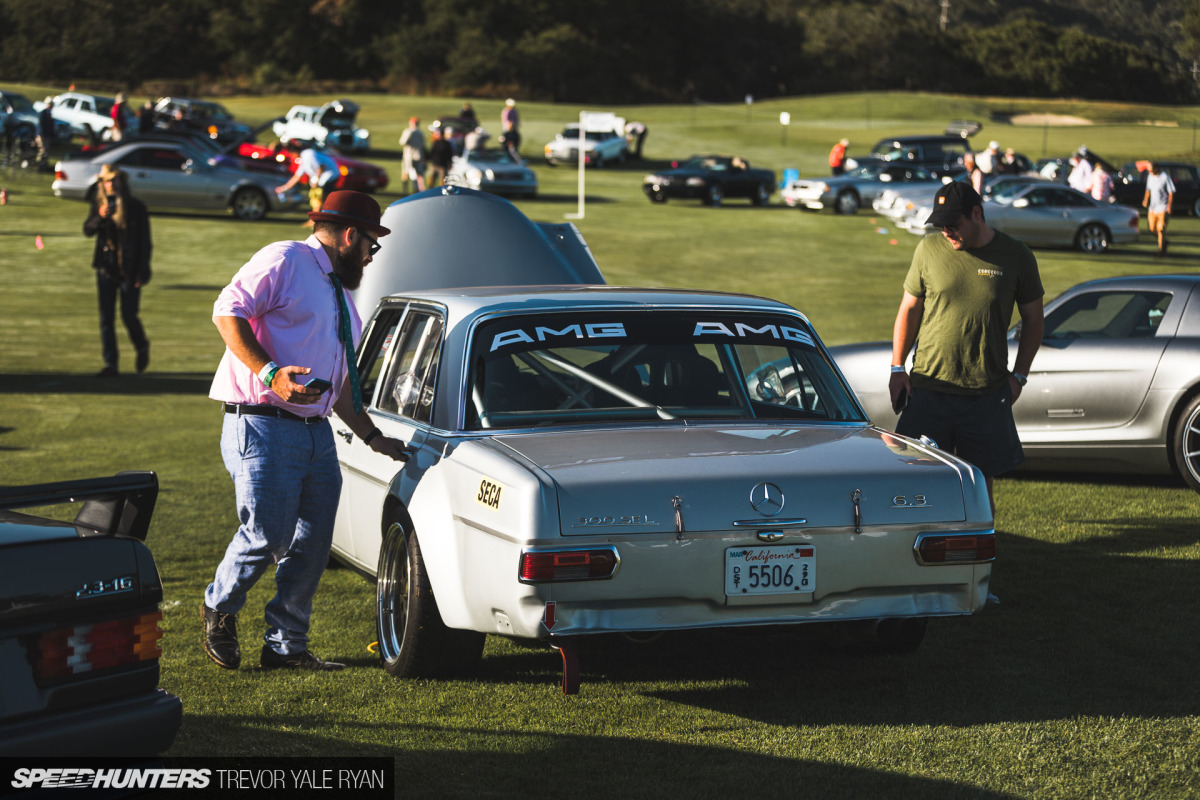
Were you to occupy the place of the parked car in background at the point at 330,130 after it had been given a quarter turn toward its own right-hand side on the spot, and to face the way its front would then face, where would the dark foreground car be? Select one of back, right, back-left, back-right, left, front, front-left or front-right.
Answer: front-left

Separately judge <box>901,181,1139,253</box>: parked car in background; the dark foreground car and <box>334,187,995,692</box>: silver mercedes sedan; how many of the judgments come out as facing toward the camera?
0

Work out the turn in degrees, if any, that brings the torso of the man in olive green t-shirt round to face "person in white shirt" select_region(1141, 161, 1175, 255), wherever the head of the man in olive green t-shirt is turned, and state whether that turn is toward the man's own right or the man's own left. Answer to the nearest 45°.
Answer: approximately 180°

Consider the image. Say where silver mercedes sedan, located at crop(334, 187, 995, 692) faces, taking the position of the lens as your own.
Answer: facing away from the viewer and to the left of the viewer

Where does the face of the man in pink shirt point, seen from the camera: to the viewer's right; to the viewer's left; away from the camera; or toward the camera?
to the viewer's right

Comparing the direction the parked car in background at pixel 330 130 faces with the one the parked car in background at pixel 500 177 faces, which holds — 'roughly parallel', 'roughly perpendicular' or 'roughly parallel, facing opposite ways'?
roughly parallel

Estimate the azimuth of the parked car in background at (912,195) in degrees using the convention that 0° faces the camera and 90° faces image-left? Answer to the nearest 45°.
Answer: approximately 45°

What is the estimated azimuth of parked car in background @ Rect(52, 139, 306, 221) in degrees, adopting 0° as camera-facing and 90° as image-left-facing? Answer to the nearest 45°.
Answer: approximately 270°

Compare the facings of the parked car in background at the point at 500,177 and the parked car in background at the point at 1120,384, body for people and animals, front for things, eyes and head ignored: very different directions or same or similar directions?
very different directions

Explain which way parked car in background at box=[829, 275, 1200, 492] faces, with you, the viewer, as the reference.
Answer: facing to the left of the viewer

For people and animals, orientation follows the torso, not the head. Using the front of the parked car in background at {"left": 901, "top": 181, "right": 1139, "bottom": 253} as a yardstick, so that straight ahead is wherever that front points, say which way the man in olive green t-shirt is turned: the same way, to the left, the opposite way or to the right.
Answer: to the left

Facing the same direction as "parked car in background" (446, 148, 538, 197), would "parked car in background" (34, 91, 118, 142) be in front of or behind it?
behind

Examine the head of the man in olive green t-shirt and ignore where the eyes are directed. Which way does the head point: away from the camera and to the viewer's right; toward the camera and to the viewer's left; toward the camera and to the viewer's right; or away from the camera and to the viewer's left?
toward the camera and to the viewer's left

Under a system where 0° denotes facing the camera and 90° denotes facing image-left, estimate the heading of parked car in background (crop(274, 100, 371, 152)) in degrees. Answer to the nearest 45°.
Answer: approximately 315°

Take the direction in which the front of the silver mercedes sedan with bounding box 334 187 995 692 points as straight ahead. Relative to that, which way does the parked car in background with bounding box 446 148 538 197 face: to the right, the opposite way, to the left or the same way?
the opposite way

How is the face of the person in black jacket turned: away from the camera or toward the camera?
toward the camera
